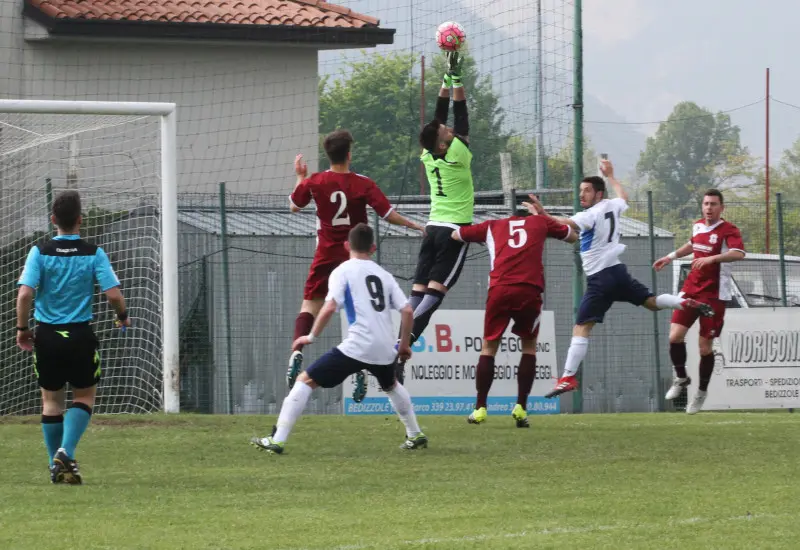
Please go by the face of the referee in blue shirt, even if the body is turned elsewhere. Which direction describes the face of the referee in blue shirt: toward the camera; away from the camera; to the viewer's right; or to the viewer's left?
away from the camera

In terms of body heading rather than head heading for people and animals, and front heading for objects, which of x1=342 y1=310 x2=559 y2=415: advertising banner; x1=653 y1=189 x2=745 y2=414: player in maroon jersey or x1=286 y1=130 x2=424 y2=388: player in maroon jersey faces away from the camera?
x1=286 y1=130 x2=424 y2=388: player in maroon jersey

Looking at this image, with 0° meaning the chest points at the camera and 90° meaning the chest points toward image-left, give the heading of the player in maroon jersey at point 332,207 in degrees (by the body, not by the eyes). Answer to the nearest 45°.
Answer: approximately 180°

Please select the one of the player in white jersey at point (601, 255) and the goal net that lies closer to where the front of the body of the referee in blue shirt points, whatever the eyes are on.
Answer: the goal net

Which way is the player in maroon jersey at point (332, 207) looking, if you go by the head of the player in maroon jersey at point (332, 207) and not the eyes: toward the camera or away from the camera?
away from the camera

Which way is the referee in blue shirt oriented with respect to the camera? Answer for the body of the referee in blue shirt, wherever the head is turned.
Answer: away from the camera

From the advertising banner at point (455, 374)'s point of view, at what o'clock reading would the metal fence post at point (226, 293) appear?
The metal fence post is roughly at 3 o'clock from the advertising banner.

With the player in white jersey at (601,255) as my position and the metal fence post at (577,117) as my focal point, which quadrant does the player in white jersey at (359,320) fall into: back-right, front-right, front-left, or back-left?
back-left

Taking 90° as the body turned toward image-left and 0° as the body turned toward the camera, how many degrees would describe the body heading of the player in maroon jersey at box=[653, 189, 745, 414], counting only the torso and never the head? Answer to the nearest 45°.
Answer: approximately 45°

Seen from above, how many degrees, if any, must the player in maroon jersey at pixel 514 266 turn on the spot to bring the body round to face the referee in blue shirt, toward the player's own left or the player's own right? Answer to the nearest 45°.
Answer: approximately 135° to the player's own left

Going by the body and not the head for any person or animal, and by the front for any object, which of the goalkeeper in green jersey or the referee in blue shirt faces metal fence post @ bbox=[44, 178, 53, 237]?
the referee in blue shirt
